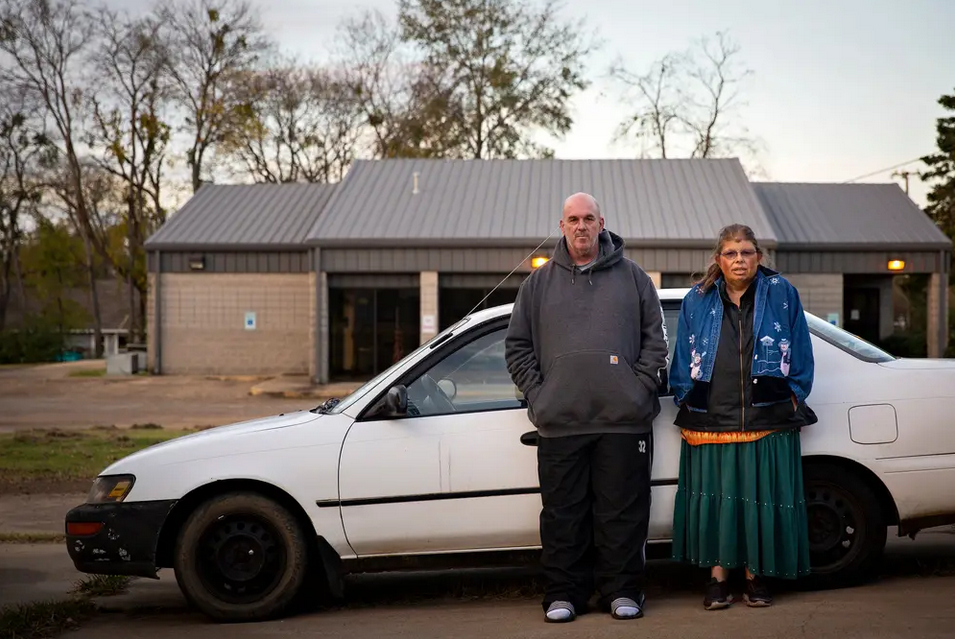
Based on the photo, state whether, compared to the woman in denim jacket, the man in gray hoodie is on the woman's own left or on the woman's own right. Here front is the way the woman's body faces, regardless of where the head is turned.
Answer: on the woman's own right

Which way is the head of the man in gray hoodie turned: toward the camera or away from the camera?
toward the camera

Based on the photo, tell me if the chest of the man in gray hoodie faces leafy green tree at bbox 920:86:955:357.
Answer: no

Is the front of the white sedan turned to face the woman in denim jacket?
no

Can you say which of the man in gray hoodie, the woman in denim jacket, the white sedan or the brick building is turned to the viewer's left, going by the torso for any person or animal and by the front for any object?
the white sedan

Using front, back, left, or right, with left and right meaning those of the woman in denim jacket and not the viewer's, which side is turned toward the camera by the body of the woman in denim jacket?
front

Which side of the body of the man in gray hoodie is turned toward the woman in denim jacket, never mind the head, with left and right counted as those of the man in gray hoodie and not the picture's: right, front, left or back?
left

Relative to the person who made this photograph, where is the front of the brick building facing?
facing the viewer

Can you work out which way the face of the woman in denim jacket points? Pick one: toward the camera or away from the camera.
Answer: toward the camera

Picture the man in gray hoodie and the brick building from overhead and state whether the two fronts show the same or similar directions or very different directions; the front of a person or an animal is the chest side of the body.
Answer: same or similar directions

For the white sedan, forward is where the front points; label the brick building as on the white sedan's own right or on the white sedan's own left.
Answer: on the white sedan's own right

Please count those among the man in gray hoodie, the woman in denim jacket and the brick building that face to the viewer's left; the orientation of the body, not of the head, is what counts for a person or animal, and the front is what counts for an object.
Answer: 0

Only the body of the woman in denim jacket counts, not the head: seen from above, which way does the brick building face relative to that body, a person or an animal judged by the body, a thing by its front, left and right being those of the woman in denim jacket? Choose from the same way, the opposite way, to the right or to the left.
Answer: the same way

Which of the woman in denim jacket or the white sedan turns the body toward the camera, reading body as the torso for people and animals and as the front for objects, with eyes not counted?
the woman in denim jacket

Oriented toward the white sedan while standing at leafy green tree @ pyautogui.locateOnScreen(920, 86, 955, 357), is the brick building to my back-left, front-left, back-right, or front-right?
front-right

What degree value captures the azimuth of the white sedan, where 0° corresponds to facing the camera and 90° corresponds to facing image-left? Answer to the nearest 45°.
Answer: approximately 90°

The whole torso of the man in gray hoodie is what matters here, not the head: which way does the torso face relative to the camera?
toward the camera
